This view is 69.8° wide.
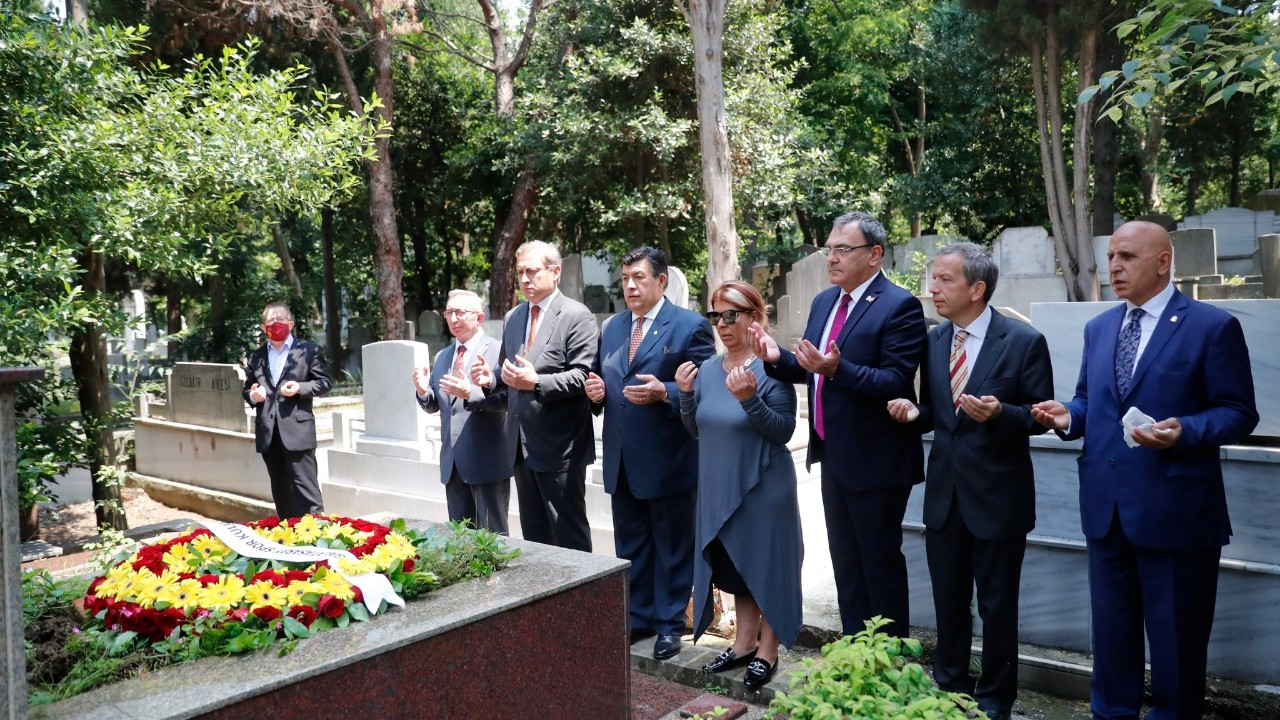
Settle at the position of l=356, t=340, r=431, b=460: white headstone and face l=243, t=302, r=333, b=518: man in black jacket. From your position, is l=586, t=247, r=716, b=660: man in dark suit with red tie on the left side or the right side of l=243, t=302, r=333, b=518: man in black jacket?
left

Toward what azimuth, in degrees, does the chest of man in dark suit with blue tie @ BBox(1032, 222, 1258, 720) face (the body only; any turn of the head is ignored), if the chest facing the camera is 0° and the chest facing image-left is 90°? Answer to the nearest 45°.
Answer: approximately 45°

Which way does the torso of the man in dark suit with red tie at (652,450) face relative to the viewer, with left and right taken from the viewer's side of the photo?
facing the viewer and to the left of the viewer

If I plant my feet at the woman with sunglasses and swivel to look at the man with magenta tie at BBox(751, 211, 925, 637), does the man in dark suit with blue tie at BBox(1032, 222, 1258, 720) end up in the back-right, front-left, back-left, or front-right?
front-right

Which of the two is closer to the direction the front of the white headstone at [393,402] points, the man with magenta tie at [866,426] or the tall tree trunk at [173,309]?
the man with magenta tie

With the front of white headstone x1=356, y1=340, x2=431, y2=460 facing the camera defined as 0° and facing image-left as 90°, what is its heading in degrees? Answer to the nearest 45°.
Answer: approximately 45°

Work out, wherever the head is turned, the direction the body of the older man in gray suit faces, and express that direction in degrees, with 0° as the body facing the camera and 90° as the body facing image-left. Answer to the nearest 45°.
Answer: approximately 45°

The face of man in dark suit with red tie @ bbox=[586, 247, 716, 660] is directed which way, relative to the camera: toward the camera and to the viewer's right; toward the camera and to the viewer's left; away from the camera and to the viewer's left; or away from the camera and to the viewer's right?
toward the camera and to the viewer's left

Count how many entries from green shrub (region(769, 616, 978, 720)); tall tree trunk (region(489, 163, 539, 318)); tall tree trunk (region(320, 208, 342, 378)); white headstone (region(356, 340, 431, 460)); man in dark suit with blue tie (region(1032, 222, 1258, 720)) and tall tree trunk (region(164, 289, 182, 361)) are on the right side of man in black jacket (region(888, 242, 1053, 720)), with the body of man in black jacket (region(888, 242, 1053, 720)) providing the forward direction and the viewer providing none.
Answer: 4

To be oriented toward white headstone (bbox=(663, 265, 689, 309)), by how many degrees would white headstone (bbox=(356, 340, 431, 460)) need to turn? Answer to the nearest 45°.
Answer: approximately 135° to its left

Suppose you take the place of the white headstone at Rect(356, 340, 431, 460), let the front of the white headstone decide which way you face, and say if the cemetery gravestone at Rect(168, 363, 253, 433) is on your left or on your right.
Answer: on your right

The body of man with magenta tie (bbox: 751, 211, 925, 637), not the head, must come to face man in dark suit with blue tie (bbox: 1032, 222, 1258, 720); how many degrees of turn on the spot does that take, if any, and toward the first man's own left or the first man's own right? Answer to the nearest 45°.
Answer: approximately 90° to the first man's own left

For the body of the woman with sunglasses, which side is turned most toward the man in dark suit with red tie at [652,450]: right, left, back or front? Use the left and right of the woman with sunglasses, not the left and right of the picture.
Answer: right
